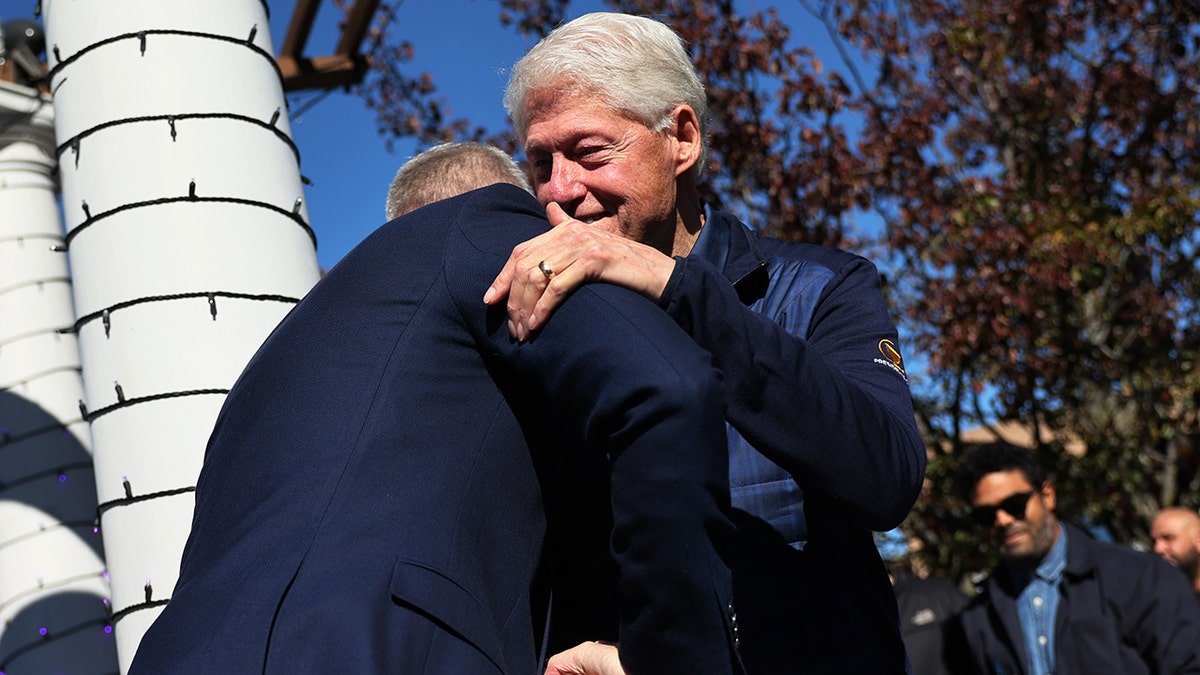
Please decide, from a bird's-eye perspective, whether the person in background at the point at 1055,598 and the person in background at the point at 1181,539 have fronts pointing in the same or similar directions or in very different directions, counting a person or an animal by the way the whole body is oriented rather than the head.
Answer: same or similar directions

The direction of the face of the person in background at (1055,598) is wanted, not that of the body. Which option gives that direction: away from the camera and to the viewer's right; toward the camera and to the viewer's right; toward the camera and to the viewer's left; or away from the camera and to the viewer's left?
toward the camera and to the viewer's left

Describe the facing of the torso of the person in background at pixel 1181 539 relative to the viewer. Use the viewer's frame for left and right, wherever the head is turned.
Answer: facing the viewer and to the left of the viewer

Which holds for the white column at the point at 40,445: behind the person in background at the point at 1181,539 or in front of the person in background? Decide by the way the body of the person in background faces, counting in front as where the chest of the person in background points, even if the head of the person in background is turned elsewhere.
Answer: in front

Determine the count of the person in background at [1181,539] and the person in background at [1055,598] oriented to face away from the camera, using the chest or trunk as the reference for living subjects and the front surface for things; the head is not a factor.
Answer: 0

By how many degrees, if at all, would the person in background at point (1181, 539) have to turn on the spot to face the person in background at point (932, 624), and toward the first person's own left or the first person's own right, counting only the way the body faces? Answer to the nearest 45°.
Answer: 0° — they already face them

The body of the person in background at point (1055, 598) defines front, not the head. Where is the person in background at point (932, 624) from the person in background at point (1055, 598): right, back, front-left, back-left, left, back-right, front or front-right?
right

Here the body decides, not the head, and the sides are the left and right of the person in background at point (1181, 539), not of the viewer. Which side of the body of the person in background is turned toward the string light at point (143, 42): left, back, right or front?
front

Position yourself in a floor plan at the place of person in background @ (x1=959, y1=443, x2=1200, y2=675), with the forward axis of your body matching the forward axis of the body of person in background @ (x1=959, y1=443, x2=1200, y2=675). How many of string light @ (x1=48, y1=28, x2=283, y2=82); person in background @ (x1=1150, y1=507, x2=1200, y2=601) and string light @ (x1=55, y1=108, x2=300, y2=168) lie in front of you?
2
